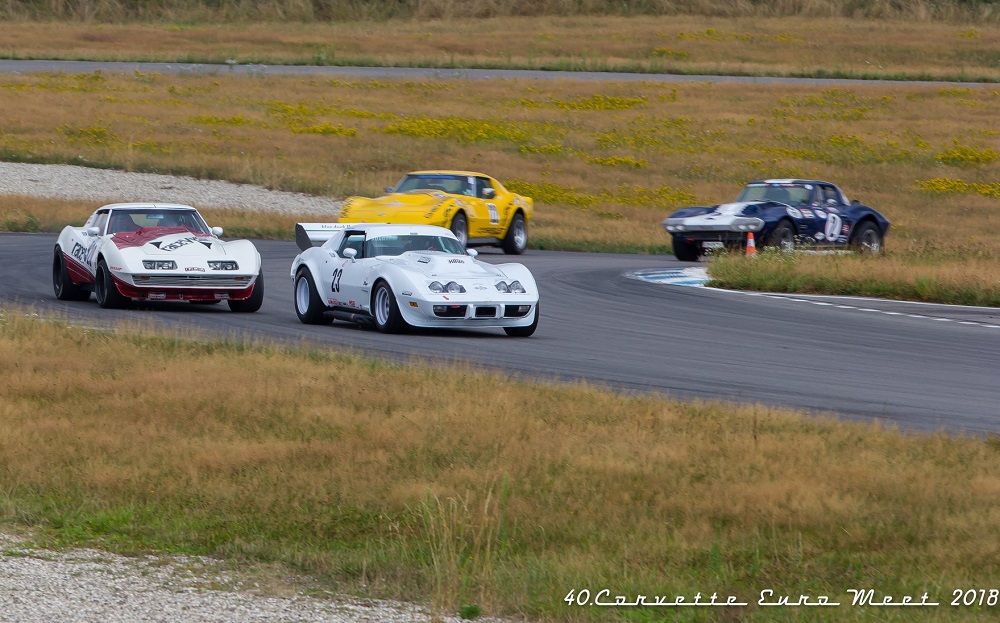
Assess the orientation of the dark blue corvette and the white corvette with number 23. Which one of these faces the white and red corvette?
the dark blue corvette

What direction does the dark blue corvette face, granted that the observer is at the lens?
facing the viewer and to the left of the viewer

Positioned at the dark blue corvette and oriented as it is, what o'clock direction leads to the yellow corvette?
The yellow corvette is roughly at 1 o'clock from the dark blue corvette.

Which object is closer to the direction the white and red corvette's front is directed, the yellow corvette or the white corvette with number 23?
the white corvette with number 23

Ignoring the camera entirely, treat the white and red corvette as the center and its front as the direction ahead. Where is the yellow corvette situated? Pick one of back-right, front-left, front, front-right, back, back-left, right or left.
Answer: left

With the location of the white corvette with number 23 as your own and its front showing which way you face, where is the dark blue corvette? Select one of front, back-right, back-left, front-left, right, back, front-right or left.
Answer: left

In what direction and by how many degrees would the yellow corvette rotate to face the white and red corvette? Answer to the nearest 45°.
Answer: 0° — it already faces it

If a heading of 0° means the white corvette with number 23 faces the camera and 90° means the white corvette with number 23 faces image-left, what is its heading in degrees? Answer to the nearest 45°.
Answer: approximately 315°

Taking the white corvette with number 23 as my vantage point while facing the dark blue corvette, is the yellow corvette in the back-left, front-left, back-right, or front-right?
front-left

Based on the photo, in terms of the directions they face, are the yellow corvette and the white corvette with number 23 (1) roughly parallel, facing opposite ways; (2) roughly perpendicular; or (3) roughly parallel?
roughly perpendicular

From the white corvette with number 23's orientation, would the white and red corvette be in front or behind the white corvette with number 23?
behind

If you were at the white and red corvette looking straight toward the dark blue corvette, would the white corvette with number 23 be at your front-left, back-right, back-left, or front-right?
front-right

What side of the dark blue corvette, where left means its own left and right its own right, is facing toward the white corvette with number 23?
front

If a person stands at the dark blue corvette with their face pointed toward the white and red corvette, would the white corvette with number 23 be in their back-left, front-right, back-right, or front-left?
front-left
